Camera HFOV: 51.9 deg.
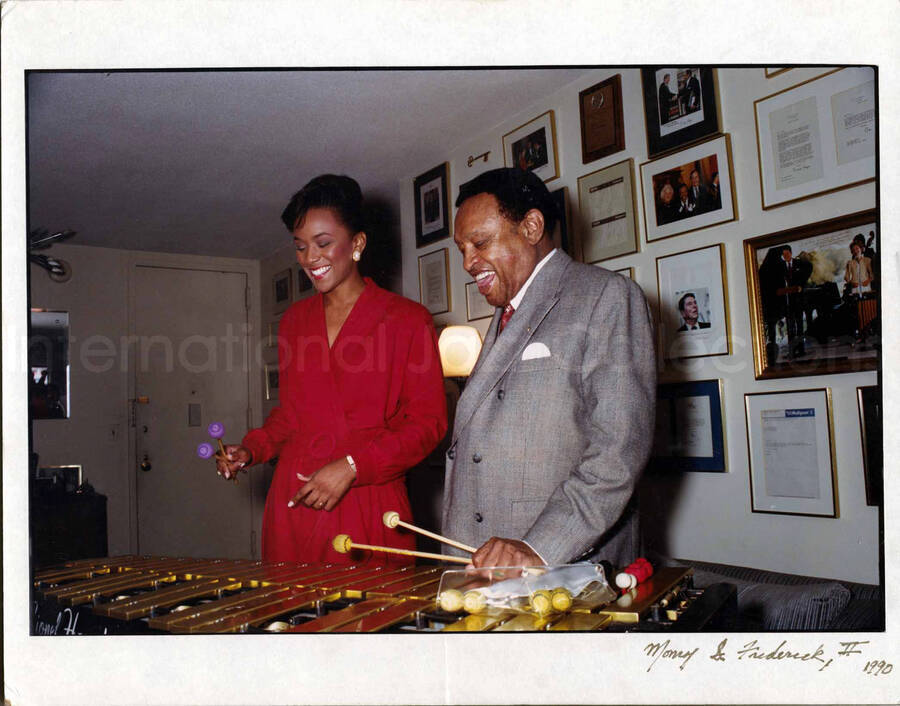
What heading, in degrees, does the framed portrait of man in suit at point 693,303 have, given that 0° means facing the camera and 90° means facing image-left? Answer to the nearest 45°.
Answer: approximately 45°

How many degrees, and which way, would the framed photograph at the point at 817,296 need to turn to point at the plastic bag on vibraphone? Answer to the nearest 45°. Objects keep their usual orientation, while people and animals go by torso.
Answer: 0° — it already faces it

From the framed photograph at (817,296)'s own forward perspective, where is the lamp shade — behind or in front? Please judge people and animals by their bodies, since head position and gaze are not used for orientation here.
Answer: in front

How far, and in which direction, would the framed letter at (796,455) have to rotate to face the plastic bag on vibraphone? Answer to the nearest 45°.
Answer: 0° — it already faces it

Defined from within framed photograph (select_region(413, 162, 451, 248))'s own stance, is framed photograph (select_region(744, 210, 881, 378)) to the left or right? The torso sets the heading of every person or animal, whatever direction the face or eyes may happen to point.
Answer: on its left
